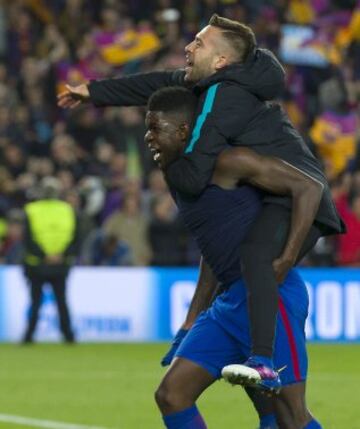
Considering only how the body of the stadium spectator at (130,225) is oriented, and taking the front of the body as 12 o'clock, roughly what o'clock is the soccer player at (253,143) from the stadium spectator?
The soccer player is roughly at 12 o'clock from the stadium spectator.

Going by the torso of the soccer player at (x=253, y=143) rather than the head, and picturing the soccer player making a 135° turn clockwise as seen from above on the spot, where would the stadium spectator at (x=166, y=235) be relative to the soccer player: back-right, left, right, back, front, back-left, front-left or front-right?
front-left

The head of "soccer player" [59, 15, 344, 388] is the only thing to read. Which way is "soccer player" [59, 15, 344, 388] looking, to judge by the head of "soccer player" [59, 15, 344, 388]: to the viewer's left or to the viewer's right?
to the viewer's left

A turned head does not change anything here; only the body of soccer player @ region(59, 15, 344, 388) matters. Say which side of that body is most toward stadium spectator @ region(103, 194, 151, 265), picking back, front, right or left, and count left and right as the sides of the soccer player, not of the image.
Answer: right

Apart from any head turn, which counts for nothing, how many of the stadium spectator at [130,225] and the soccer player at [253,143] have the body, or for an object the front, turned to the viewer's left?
1

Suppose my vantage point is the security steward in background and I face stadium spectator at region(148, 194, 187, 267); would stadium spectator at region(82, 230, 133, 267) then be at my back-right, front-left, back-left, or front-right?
front-left

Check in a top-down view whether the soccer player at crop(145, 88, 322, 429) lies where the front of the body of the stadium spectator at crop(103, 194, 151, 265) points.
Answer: yes

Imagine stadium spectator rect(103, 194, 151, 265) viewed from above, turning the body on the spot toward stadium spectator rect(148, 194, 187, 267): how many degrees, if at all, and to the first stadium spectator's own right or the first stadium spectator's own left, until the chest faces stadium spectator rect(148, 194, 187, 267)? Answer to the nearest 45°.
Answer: approximately 90° to the first stadium spectator's own left

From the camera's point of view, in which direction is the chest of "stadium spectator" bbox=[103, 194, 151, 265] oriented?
toward the camera

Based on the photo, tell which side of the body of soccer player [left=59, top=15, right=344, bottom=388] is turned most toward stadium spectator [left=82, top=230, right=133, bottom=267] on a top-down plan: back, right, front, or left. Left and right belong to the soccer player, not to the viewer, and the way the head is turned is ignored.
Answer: right
